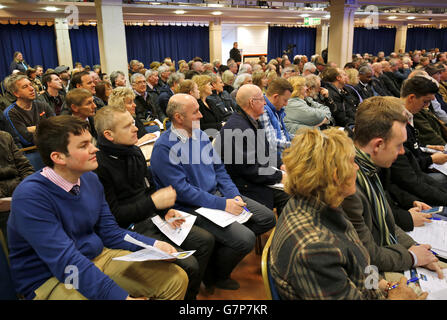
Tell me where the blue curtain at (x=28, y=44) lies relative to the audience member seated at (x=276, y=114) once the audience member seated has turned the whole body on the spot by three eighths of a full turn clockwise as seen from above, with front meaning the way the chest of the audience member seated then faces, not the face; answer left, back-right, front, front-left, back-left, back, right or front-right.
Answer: right

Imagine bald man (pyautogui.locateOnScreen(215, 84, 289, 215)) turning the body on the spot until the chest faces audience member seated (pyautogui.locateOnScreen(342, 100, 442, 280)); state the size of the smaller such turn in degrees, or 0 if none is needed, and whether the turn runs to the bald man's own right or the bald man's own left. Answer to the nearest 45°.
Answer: approximately 45° to the bald man's own right
